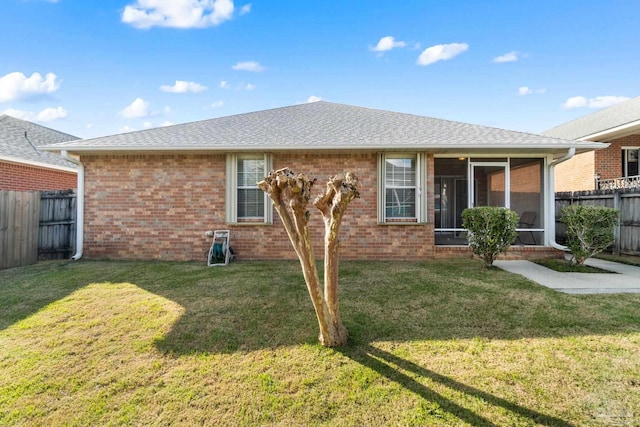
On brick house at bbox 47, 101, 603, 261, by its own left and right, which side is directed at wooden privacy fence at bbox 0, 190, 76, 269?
left

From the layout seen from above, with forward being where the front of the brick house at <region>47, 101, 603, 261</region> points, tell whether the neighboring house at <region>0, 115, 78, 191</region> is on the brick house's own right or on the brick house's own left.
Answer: on the brick house's own left

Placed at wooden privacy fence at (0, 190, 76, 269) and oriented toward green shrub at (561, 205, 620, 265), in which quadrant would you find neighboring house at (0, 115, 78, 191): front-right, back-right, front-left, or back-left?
back-left

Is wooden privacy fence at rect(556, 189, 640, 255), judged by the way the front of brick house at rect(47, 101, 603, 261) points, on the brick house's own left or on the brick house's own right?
on the brick house's own right

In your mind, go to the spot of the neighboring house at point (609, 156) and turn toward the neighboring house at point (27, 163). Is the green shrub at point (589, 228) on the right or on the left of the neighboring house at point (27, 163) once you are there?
left

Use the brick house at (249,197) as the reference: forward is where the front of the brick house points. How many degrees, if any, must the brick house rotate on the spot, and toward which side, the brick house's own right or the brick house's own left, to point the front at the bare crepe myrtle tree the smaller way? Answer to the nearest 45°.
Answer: approximately 180°

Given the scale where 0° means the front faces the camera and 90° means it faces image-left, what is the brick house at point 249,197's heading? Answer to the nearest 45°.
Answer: approximately 180°

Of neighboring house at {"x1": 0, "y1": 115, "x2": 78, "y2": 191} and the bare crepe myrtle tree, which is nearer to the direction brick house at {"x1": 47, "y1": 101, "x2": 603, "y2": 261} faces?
the neighboring house

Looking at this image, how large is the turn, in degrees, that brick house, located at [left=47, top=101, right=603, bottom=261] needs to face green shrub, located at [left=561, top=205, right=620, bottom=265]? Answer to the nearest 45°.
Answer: approximately 90° to its right

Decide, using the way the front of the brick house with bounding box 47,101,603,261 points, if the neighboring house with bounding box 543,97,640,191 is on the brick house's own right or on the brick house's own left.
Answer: on the brick house's own right
